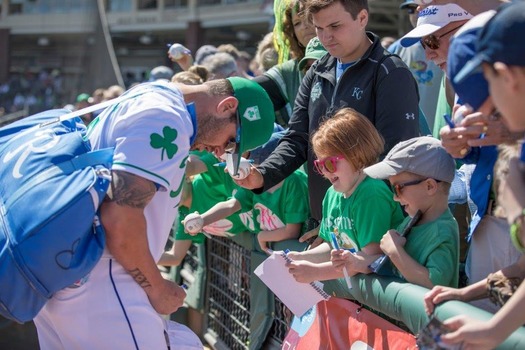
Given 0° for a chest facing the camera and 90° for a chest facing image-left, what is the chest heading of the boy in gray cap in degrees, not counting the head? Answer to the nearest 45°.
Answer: approximately 90°

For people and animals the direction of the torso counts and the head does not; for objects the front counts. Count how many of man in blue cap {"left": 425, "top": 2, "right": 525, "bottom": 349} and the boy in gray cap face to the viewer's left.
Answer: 2

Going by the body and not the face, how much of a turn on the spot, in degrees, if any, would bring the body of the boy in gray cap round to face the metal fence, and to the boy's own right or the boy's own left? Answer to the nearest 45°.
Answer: approximately 45° to the boy's own right

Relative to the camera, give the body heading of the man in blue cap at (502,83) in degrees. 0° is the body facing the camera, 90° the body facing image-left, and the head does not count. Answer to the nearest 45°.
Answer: approximately 90°

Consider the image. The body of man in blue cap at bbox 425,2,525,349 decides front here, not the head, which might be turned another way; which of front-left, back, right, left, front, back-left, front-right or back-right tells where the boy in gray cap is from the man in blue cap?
right

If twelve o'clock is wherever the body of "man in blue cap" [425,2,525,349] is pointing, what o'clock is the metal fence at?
The metal fence is roughly at 2 o'clock from the man in blue cap.
